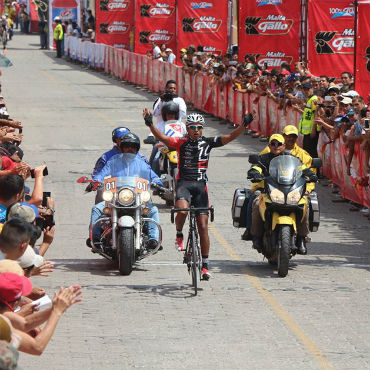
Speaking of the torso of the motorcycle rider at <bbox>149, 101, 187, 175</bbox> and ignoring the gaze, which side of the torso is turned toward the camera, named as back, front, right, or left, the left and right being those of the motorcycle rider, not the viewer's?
front

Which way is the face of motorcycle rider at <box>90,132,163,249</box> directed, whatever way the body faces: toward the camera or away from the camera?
toward the camera

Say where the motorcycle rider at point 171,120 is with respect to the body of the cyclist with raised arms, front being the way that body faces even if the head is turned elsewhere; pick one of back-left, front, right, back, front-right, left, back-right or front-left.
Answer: back

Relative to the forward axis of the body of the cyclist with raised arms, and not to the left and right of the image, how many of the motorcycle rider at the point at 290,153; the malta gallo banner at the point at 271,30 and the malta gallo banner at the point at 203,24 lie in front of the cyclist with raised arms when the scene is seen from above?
0

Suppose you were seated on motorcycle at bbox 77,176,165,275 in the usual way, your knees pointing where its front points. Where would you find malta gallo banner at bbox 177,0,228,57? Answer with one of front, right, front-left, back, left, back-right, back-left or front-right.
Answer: back

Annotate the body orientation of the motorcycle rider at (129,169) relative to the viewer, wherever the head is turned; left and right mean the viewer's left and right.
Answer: facing the viewer

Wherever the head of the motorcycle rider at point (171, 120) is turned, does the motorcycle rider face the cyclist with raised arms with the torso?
yes

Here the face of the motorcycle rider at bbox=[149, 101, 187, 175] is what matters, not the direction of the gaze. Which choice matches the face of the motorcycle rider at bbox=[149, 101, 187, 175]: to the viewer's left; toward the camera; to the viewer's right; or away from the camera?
toward the camera

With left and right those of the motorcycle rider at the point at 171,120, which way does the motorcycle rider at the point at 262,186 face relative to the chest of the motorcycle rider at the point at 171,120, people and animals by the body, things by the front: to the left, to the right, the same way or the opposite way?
the same way

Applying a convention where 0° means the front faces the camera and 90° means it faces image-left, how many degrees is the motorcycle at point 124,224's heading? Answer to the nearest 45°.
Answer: approximately 0°

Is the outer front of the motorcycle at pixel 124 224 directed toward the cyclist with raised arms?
no

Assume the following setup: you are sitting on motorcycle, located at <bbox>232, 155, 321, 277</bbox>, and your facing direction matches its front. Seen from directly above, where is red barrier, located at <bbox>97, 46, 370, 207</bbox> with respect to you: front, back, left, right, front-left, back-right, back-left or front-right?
back

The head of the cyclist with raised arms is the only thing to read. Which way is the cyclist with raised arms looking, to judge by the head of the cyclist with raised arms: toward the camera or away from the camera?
toward the camera

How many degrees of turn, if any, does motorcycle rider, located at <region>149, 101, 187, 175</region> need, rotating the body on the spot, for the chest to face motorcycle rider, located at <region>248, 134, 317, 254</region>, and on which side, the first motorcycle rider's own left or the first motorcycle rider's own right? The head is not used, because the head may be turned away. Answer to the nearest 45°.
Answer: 0° — they already face them

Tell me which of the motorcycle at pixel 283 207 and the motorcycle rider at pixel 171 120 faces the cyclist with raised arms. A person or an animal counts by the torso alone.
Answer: the motorcycle rider

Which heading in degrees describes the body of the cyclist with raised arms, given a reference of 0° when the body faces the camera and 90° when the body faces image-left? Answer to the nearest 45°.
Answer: approximately 0°

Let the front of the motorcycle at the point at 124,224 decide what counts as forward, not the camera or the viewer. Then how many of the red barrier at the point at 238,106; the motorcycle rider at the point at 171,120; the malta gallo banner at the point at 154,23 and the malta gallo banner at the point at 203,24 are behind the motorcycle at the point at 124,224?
4

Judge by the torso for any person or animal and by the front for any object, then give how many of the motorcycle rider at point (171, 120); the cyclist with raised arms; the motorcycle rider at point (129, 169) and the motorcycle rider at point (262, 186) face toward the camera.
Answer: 4

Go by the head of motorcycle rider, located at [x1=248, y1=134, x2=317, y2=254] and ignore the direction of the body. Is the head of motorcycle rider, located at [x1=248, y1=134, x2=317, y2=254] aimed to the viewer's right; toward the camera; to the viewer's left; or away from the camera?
toward the camera

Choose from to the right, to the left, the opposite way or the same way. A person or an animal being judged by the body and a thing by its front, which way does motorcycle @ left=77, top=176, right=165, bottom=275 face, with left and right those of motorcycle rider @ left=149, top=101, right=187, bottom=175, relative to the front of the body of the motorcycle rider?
the same way

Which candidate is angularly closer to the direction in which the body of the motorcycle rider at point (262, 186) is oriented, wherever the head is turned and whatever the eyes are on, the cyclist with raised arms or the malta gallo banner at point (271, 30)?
the cyclist with raised arms
